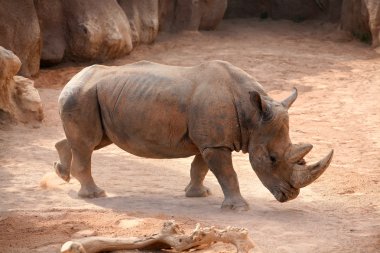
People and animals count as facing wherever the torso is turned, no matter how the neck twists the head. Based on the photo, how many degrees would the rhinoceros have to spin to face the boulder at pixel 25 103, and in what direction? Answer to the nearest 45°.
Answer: approximately 135° to its left

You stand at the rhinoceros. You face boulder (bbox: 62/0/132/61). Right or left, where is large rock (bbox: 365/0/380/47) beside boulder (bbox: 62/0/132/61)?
right

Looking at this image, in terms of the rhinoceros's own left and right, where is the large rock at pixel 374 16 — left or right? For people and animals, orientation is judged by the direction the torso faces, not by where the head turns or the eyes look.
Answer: on its left

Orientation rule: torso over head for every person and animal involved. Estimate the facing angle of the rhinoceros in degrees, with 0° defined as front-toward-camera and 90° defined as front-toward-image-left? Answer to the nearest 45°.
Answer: approximately 270°

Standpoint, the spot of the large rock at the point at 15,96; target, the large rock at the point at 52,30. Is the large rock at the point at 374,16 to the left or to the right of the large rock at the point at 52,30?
right

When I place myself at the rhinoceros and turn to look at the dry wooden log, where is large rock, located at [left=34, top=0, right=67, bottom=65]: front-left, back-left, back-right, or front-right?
back-right

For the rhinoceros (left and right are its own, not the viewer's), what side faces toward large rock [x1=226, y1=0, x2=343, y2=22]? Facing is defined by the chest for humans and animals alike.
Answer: left

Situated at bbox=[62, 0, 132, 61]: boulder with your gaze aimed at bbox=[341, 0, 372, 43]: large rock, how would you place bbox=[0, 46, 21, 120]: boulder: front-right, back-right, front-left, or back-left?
back-right

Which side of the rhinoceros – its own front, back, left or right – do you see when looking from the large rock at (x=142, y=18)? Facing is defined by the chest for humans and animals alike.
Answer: left

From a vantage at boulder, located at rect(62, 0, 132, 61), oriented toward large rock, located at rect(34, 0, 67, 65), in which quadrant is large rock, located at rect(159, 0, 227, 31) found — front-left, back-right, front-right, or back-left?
back-right

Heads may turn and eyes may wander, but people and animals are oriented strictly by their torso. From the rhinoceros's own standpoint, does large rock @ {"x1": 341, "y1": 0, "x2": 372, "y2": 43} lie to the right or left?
on its left

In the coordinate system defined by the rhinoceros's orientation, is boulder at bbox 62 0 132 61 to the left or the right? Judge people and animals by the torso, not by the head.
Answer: on its left
